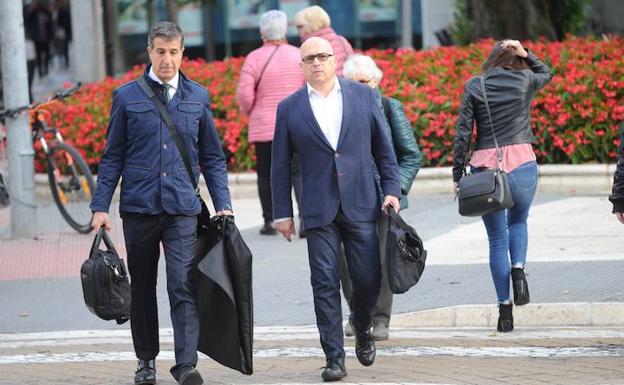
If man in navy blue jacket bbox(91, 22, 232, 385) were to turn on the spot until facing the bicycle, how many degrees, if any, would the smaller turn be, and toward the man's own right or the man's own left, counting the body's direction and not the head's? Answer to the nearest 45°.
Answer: approximately 180°

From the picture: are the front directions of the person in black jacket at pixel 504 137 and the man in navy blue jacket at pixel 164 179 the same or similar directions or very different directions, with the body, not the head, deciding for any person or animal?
very different directions

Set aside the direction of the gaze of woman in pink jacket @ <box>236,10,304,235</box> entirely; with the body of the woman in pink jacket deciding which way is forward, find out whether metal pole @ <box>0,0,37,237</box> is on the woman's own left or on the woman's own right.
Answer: on the woman's own left

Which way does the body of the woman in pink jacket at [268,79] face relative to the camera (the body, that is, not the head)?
away from the camera

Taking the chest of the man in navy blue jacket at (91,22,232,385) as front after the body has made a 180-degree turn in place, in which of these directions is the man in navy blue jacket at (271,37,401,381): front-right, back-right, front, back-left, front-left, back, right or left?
right

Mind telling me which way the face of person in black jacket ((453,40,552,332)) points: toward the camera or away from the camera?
away from the camera

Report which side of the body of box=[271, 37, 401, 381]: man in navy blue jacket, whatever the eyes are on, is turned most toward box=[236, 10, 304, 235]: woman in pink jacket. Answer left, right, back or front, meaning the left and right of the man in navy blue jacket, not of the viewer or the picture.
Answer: back

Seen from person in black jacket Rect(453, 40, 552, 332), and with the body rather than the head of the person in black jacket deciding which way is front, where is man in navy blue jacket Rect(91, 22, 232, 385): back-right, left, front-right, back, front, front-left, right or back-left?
back-left

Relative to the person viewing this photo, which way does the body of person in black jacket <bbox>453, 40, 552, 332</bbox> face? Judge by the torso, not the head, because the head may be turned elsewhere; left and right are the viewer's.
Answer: facing away from the viewer

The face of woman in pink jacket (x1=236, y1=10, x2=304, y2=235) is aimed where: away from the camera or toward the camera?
away from the camera
